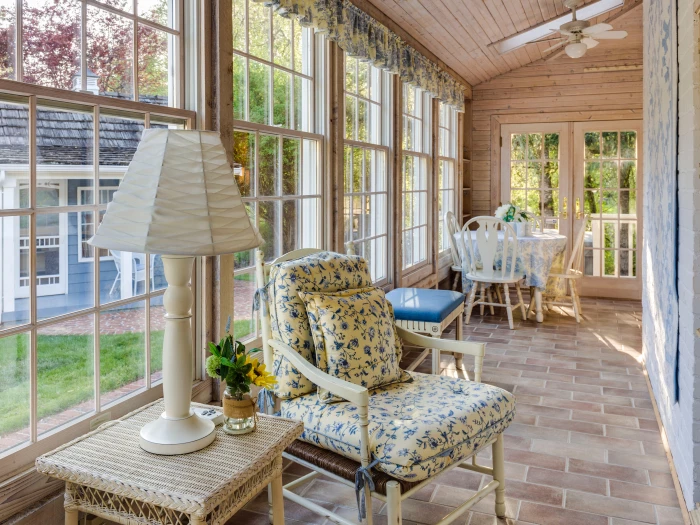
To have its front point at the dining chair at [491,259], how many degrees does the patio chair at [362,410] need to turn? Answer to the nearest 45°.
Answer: approximately 135° to its left

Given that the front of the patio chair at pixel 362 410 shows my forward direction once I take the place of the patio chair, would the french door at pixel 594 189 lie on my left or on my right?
on my left

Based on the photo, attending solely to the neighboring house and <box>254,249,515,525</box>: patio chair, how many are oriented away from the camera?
0

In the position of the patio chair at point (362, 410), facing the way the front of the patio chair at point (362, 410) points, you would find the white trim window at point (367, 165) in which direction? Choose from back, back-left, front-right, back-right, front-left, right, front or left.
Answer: back-left
